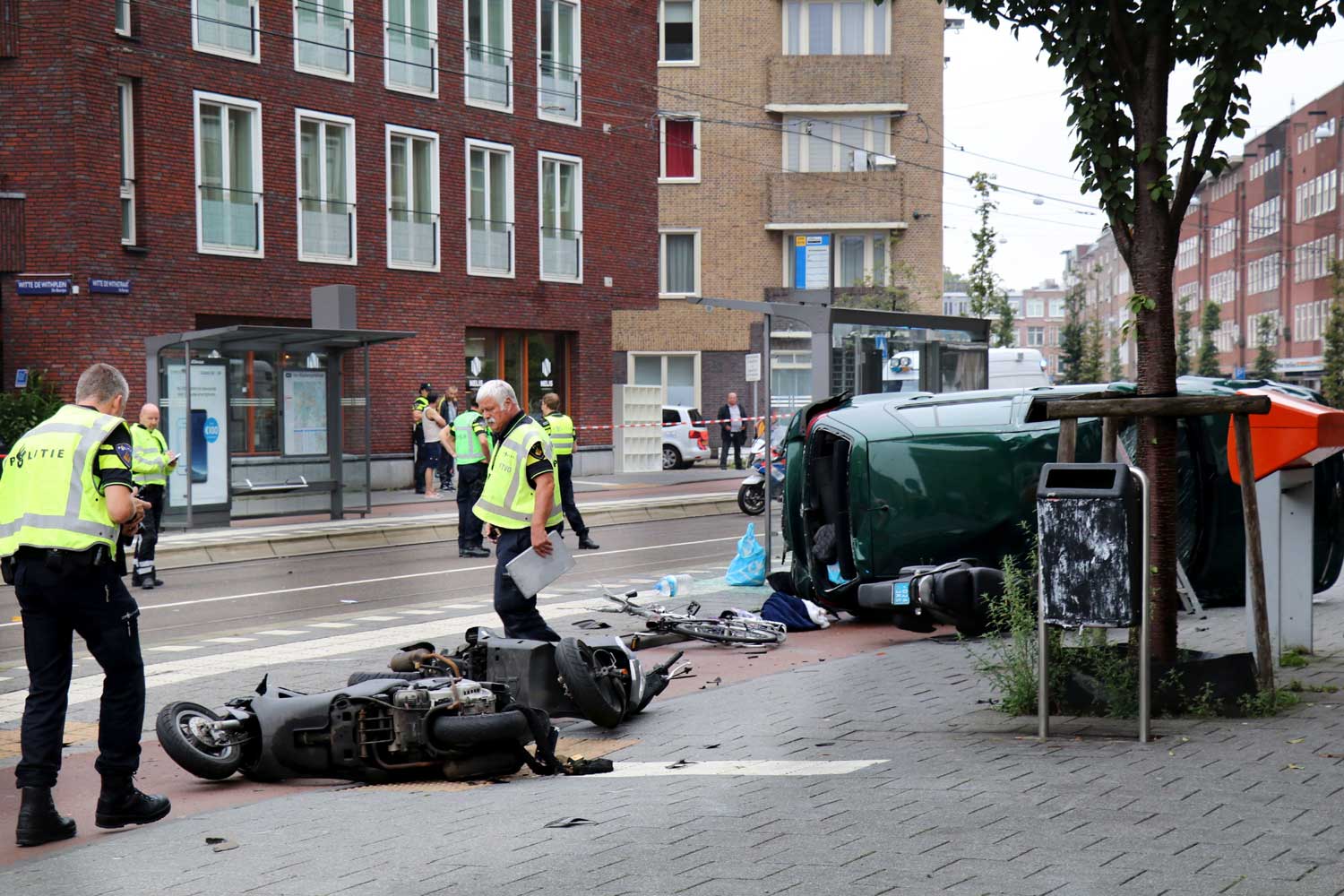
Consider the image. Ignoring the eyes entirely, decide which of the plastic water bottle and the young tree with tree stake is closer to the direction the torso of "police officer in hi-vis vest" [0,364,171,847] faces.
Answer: the plastic water bottle

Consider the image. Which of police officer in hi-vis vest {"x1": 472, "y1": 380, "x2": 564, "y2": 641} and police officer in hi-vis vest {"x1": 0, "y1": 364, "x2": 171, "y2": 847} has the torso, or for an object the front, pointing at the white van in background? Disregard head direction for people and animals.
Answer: police officer in hi-vis vest {"x1": 0, "y1": 364, "x2": 171, "y2": 847}

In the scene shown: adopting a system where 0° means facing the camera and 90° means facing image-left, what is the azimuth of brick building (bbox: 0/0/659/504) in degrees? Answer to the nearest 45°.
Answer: approximately 315°

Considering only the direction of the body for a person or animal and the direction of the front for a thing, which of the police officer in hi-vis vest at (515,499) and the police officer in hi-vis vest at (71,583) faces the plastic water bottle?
the police officer in hi-vis vest at (71,583)

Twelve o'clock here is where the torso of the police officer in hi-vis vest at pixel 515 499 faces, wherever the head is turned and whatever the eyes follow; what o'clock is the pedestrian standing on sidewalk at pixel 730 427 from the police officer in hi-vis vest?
The pedestrian standing on sidewalk is roughly at 5 o'clock from the police officer in hi-vis vest.

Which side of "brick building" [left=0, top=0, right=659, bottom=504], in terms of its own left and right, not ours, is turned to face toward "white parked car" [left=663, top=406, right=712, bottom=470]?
left

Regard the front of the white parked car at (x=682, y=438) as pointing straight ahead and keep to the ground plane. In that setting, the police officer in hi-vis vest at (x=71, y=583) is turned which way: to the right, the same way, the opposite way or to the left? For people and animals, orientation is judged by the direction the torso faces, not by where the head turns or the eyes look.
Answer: to the right

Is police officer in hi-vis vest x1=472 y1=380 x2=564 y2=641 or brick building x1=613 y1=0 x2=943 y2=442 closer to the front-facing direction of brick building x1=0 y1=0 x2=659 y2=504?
the police officer in hi-vis vest

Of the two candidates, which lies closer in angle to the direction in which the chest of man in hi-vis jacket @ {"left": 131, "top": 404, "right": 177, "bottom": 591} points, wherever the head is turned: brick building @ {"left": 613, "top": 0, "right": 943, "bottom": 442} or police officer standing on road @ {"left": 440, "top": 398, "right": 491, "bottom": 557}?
the police officer standing on road

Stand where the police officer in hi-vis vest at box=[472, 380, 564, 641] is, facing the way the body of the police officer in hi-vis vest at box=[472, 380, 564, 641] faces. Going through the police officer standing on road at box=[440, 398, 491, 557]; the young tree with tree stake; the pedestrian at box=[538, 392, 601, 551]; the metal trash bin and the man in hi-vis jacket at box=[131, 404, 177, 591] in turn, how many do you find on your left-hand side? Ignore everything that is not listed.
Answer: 2
